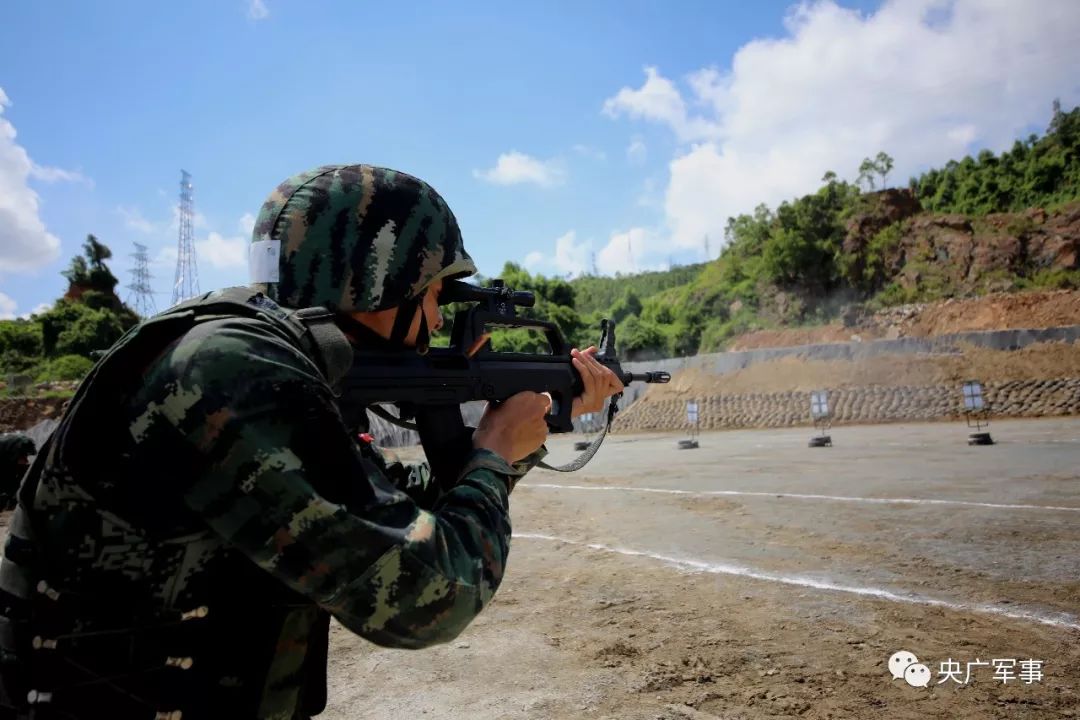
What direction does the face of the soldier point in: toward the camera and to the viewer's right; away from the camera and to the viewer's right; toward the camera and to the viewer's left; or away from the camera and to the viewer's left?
away from the camera and to the viewer's right

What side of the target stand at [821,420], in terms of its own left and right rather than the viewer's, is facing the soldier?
front

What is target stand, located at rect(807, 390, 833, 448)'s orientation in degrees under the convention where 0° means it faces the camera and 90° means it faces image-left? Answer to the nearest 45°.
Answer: approximately 0°

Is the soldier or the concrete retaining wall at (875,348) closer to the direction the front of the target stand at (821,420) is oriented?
the soldier

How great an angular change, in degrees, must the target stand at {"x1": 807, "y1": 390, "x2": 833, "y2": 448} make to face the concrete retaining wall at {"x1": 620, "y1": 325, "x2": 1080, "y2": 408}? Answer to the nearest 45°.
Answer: approximately 180°
